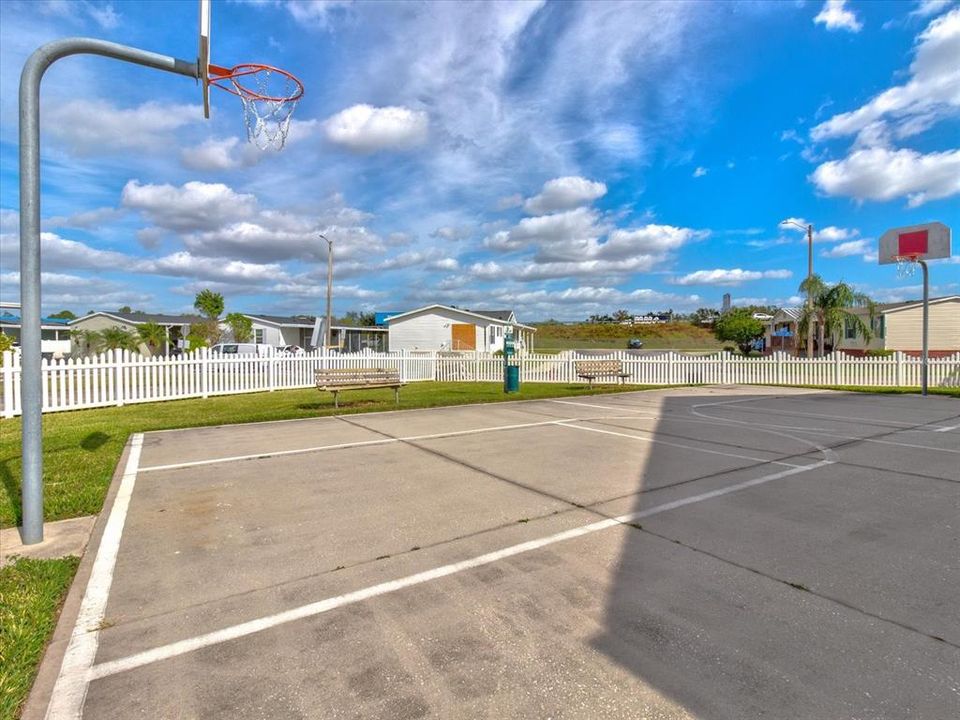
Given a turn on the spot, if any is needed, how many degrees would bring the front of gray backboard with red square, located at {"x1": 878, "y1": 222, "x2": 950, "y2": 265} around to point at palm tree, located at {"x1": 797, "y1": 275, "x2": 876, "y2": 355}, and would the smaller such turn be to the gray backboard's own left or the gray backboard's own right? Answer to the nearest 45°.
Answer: approximately 135° to the gray backboard's own right

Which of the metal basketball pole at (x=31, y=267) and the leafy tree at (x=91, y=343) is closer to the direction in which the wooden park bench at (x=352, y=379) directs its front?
the metal basketball pole

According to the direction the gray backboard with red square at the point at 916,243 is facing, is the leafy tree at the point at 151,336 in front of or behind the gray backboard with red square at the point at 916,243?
in front

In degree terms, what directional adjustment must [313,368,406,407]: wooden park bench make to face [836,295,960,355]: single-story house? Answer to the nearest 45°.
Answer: approximately 90° to its left

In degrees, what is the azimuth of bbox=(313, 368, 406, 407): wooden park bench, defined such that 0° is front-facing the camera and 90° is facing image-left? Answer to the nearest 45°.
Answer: approximately 0°

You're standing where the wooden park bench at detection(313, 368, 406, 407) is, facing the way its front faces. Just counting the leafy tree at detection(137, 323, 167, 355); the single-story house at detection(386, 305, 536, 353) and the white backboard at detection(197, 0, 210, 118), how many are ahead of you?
1

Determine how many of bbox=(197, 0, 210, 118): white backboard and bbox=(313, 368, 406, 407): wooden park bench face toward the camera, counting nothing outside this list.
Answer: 1

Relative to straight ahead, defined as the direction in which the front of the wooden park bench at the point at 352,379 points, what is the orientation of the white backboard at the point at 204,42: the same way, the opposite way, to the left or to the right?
to the left

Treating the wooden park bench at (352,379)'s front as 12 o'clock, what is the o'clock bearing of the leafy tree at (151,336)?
The leafy tree is roughly at 5 o'clock from the wooden park bench.

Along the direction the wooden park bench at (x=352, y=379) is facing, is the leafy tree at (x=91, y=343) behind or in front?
behind

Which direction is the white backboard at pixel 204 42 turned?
to the viewer's right

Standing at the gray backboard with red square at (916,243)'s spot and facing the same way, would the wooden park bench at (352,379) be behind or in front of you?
in front

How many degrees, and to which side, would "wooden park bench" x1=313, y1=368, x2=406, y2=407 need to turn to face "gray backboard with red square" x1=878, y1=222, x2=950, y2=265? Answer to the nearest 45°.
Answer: approximately 90° to its left

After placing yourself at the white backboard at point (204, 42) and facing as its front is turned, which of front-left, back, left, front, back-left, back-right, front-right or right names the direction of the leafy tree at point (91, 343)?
left
